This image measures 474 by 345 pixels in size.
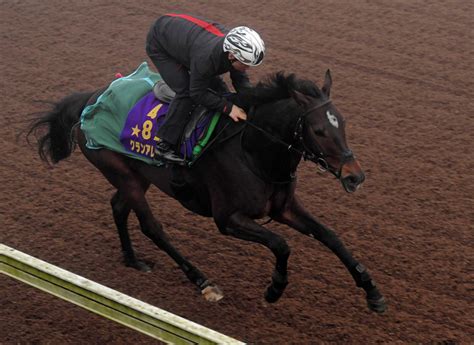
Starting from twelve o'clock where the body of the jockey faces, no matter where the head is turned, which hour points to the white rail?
The white rail is roughly at 2 o'clock from the jockey.

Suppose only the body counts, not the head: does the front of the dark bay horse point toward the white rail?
no

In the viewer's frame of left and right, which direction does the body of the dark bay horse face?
facing the viewer and to the right of the viewer
